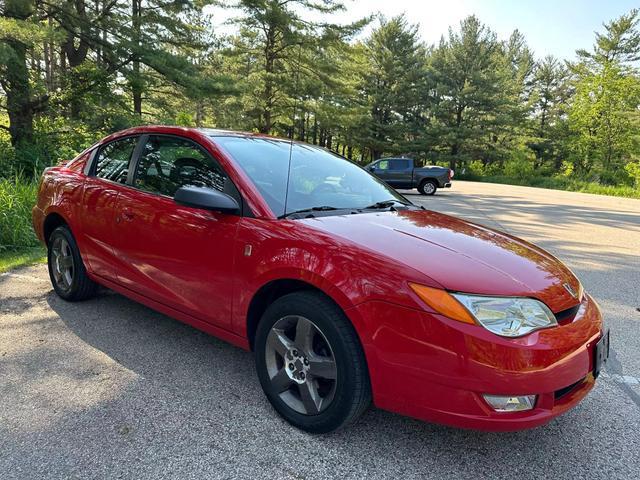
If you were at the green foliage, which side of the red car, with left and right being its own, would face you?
left

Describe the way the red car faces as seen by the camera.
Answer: facing the viewer and to the right of the viewer

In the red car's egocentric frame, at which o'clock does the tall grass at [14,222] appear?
The tall grass is roughly at 6 o'clock from the red car.
